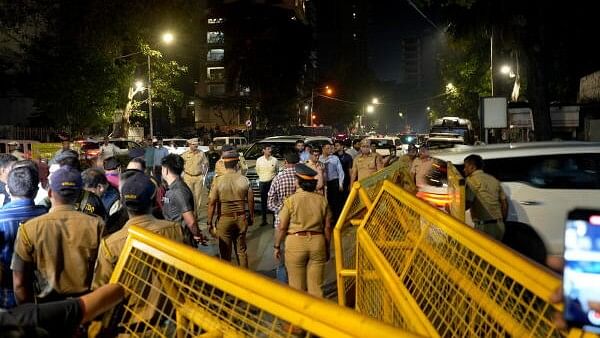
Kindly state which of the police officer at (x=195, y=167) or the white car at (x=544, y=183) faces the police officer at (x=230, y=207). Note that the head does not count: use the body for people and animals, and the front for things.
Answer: the police officer at (x=195, y=167)

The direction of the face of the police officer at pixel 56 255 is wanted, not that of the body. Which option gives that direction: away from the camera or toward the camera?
away from the camera

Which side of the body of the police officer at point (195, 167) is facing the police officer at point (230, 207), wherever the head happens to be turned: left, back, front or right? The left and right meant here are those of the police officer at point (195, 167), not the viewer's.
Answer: front

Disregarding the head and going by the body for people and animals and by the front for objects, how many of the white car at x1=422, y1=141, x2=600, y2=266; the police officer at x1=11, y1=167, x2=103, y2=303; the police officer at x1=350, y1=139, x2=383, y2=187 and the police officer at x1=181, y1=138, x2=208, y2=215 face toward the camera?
2

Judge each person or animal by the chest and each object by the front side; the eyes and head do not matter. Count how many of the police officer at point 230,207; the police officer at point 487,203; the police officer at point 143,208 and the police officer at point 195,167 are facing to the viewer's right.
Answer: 0

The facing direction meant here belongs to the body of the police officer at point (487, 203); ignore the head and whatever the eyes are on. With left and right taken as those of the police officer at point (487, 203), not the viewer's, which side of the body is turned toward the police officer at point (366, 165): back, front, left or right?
front

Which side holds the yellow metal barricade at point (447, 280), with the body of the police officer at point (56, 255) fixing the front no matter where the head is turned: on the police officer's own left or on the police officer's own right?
on the police officer's own right

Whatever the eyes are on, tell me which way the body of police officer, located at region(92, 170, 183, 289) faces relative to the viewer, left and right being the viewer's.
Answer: facing away from the viewer

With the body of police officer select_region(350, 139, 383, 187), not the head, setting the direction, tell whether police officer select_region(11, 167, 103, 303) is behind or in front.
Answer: in front

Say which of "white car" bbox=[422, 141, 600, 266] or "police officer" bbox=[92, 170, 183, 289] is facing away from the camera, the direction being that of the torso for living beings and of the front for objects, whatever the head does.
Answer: the police officer

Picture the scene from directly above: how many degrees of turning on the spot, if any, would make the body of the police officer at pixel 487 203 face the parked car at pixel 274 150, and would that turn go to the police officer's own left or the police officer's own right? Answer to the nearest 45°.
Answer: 0° — they already face it

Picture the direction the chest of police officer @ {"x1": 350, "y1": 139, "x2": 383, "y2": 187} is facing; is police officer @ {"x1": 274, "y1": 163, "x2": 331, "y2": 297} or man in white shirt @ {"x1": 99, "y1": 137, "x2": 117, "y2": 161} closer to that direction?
the police officer

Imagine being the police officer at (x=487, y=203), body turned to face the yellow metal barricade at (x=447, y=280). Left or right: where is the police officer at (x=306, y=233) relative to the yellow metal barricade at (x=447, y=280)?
right
